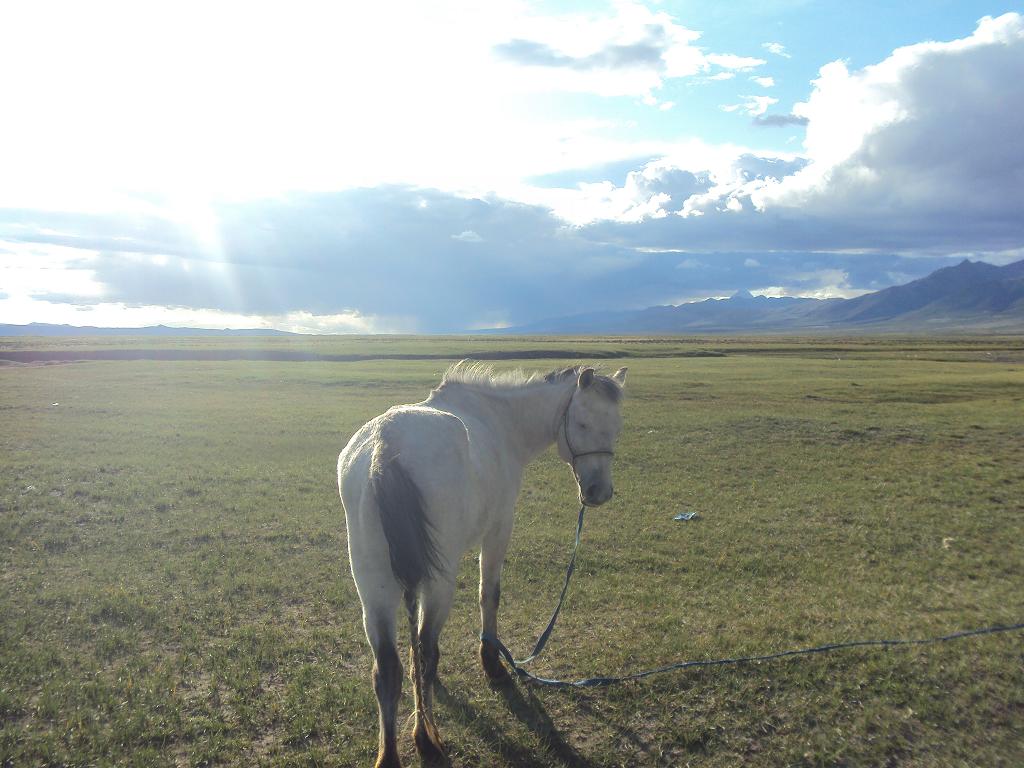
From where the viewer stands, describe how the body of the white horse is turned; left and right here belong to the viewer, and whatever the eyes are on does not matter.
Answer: facing away from the viewer and to the right of the viewer
